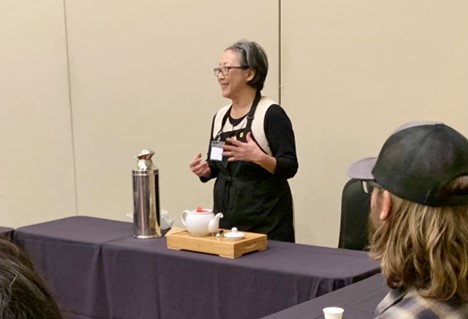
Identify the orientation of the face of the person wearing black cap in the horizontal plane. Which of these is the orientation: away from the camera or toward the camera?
away from the camera

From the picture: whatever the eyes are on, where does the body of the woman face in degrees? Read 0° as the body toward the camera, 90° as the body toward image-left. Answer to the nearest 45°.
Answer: approximately 45°

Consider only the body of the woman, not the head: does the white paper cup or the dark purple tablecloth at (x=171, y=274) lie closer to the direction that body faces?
the dark purple tablecloth

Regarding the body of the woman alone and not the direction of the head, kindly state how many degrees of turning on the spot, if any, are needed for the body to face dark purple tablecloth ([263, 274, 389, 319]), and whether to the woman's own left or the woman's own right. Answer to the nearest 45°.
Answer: approximately 45° to the woman's own left

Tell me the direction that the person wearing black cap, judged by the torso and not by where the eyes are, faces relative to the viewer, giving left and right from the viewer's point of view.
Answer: facing away from the viewer and to the left of the viewer

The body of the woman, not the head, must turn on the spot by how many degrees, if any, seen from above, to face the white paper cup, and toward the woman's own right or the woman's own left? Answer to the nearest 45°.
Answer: approximately 45° to the woman's own left
